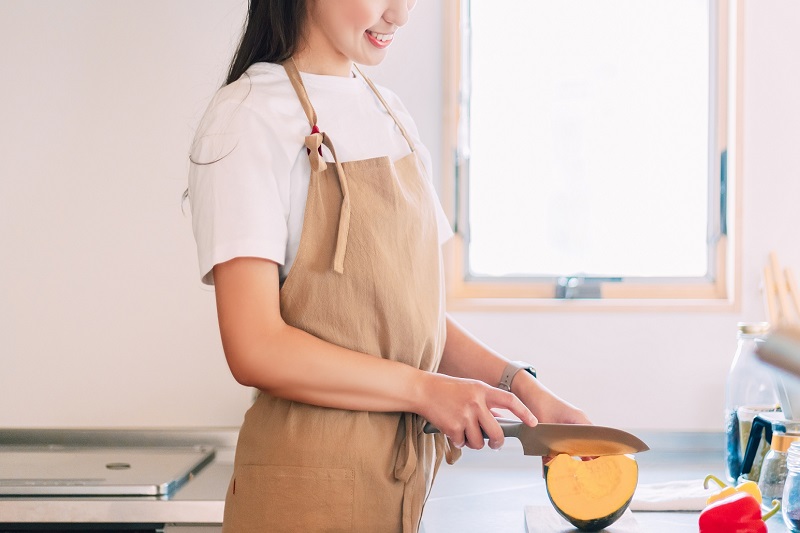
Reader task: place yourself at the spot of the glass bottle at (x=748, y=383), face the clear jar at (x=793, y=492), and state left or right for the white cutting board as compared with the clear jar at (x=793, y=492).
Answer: right

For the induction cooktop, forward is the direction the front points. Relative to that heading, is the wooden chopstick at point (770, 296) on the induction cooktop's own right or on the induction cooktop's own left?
on the induction cooktop's own left

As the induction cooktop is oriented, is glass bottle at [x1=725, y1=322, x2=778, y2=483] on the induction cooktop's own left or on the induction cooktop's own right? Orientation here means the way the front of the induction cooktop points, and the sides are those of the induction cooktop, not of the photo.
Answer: on the induction cooktop's own left

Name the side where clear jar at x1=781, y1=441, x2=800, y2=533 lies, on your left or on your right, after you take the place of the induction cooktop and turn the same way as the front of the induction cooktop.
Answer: on your left

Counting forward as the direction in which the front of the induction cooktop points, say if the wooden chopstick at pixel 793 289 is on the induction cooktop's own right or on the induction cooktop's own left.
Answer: on the induction cooktop's own left

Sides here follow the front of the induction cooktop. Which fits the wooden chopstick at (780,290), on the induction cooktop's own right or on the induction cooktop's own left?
on the induction cooktop's own left

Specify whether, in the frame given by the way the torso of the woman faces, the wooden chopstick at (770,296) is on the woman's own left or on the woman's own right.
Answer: on the woman's own left

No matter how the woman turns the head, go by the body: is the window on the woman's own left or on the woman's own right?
on the woman's own left

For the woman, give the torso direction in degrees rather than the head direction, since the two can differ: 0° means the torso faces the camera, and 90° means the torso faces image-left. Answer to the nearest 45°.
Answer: approximately 315°
